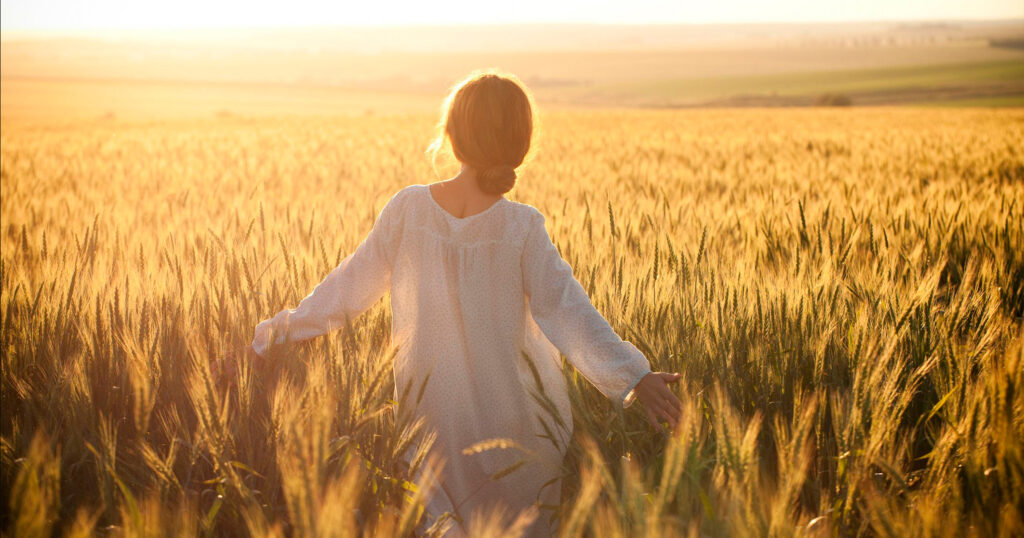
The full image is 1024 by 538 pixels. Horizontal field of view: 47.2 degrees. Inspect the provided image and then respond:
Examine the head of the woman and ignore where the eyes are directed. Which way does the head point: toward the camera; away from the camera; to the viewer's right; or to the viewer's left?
away from the camera

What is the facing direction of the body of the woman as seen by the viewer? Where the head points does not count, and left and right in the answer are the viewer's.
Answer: facing away from the viewer
